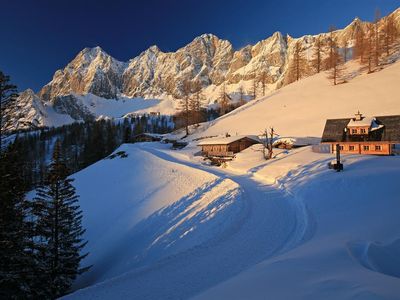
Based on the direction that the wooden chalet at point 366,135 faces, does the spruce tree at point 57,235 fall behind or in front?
in front

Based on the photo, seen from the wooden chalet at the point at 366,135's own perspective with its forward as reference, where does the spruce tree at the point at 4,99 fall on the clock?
The spruce tree is roughly at 1 o'clock from the wooden chalet.

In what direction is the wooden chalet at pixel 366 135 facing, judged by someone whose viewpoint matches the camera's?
facing the viewer

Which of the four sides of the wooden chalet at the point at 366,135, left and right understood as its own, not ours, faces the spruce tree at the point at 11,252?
front
